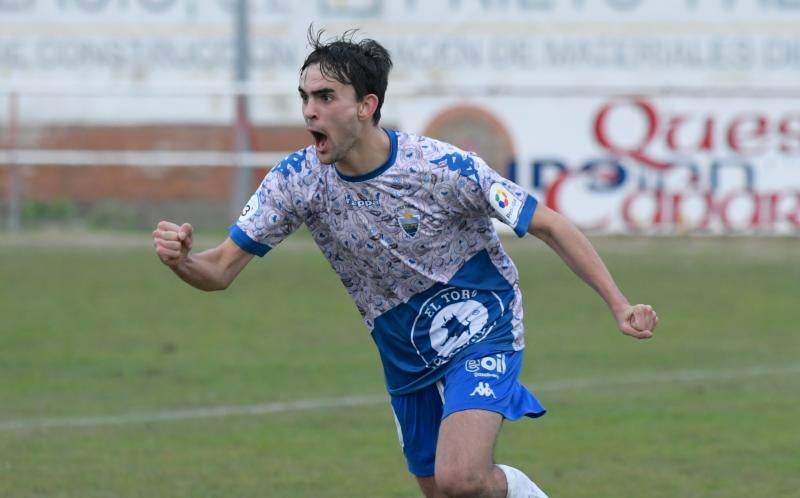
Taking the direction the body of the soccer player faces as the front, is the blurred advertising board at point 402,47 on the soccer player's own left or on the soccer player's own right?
on the soccer player's own right

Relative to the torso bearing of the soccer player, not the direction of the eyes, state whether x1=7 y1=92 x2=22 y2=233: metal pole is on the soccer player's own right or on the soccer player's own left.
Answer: on the soccer player's own right

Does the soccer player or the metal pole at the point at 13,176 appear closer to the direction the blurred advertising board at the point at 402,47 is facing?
the soccer player

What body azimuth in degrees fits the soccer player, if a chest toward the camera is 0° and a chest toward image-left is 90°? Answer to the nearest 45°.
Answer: approximately 45°

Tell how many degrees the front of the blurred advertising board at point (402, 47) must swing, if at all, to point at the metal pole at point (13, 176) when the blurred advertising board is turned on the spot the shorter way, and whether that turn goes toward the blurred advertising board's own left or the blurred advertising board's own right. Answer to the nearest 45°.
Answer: approximately 45° to the blurred advertising board's own right

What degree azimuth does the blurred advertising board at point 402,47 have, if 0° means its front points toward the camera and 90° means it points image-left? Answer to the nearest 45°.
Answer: approximately 0°

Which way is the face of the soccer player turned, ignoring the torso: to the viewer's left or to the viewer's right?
to the viewer's left

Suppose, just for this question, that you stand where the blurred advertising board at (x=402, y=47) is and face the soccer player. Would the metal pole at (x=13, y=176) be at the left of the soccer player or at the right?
right

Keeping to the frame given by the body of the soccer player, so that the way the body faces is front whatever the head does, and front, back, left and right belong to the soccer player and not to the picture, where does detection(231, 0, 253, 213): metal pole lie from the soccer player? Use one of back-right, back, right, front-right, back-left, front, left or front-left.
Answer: back-right
